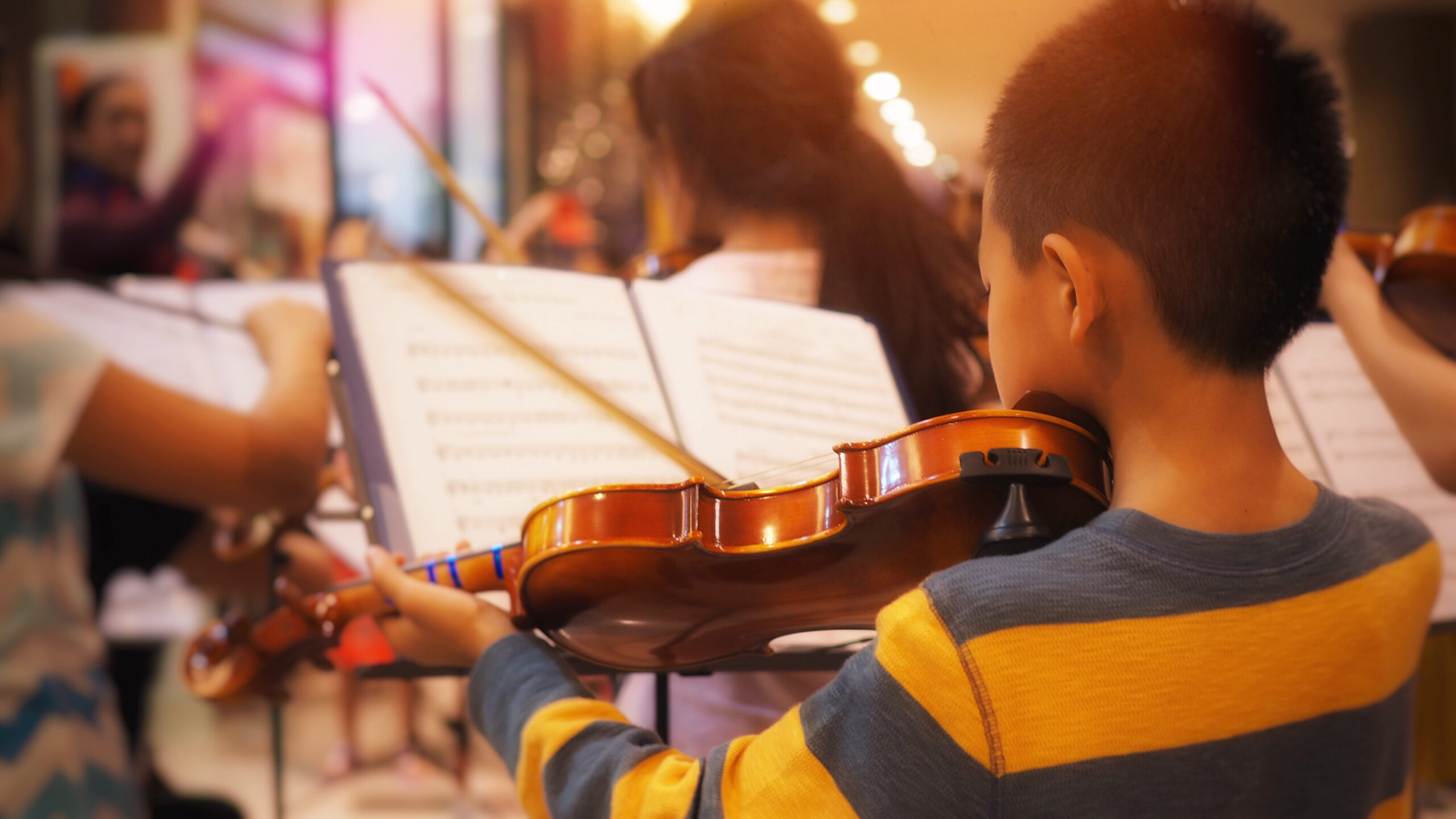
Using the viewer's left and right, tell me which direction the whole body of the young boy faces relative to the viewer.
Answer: facing away from the viewer and to the left of the viewer

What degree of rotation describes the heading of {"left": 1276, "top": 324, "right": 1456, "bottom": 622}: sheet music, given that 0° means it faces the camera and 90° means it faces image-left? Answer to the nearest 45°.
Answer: approximately 0°

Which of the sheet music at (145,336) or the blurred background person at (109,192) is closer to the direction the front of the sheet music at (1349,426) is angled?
the sheet music

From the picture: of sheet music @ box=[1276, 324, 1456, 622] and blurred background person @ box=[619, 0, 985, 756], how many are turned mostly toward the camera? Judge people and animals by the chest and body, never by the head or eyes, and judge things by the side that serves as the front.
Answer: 1

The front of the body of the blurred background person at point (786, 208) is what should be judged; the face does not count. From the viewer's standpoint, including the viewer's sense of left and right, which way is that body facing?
facing away from the viewer and to the left of the viewer

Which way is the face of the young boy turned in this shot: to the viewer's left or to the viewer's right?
to the viewer's left

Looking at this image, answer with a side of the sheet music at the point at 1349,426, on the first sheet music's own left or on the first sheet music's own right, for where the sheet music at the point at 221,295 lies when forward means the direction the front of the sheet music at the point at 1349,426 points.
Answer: on the first sheet music's own right
